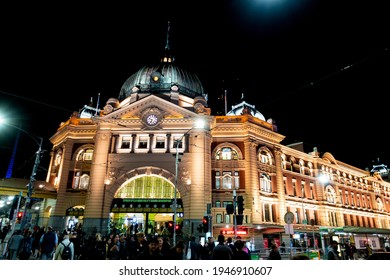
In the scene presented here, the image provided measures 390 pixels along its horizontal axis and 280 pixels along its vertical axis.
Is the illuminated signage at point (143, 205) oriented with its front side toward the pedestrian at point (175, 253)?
yes

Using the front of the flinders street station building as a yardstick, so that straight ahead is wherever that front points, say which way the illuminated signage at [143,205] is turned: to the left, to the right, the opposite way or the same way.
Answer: the same way

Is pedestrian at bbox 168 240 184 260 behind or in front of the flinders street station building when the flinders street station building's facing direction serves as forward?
in front

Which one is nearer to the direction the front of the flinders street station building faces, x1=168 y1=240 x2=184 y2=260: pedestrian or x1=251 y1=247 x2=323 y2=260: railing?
the pedestrian

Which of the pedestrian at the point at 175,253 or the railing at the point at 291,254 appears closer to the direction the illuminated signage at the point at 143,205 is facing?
the pedestrian

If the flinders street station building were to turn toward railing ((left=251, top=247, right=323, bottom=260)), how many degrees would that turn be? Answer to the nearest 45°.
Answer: approximately 45° to its left

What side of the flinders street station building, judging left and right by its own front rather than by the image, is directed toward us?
front

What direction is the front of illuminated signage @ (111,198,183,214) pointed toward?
toward the camera

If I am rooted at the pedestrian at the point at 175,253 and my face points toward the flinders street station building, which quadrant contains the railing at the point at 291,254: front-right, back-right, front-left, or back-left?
front-right

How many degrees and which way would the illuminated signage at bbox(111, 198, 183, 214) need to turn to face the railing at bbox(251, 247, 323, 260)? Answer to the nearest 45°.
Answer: approximately 45° to its left
